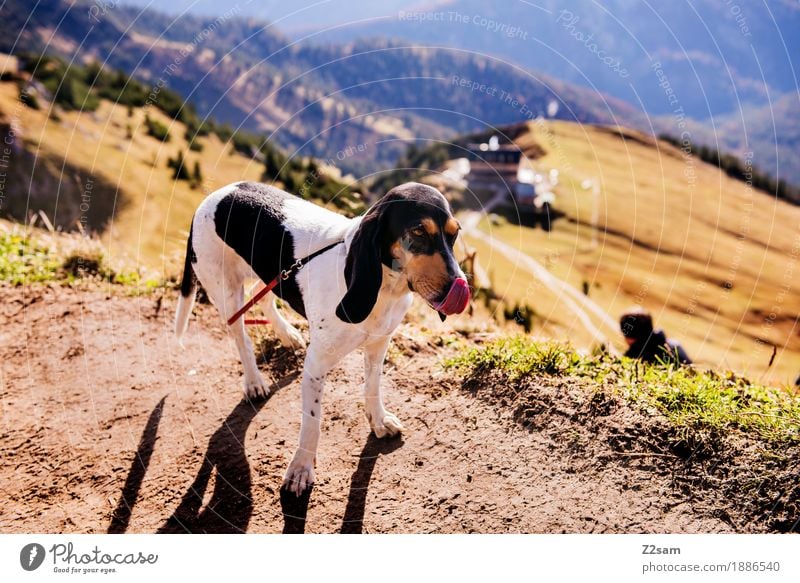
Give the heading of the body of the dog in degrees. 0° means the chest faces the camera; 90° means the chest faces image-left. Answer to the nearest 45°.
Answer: approximately 315°

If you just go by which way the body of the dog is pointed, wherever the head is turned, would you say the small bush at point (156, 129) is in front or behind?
behind
